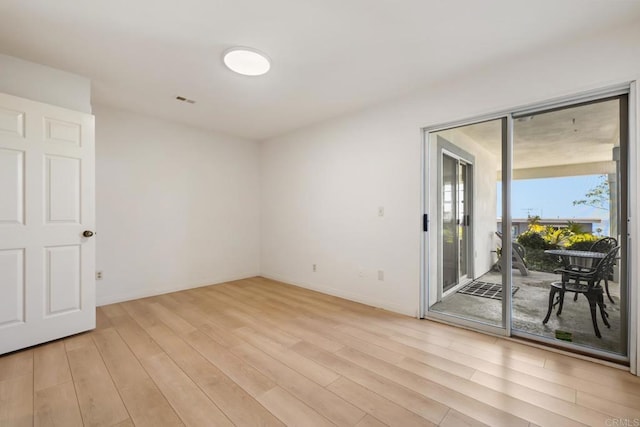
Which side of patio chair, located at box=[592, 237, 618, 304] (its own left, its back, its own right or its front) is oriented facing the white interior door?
front

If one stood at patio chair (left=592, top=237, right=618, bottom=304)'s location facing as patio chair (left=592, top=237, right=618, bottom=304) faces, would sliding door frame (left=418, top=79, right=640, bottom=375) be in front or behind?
in front

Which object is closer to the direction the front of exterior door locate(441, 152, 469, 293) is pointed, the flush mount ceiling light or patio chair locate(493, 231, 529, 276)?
the patio chair

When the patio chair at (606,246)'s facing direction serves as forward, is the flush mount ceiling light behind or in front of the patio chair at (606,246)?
in front

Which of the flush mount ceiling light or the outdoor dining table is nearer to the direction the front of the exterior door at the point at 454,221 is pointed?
the outdoor dining table

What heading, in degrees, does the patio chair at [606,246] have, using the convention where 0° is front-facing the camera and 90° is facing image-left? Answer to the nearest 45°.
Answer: approximately 45°

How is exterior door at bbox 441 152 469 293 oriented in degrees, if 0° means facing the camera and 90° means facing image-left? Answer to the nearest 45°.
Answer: approximately 270°

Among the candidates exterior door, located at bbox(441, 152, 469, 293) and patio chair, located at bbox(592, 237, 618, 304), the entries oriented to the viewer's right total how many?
1
